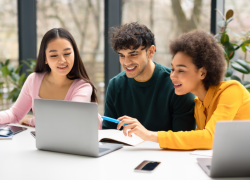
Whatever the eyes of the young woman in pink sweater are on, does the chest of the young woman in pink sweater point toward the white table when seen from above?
yes

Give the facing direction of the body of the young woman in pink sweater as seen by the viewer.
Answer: toward the camera

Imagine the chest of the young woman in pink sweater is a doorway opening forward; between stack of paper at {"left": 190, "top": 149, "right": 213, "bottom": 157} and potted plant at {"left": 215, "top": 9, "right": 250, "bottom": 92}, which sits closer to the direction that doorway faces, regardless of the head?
the stack of paper

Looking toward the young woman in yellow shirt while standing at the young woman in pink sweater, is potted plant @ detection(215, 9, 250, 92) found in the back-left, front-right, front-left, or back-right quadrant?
front-left

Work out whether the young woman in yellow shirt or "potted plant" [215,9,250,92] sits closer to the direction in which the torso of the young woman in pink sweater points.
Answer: the young woman in yellow shirt

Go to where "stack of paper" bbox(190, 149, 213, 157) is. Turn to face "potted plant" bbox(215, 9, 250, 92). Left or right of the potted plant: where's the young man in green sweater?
left

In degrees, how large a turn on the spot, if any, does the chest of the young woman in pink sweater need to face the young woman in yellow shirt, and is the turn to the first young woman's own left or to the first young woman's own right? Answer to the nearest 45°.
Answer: approximately 45° to the first young woman's own left

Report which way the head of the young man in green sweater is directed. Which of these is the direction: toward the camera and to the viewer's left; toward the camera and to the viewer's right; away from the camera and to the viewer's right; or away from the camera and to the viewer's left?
toward the camera and to the viewer's left

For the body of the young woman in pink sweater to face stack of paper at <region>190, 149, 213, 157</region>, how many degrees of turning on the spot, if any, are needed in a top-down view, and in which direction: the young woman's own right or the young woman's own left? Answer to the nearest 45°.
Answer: approximately 45° to the young woman's own left

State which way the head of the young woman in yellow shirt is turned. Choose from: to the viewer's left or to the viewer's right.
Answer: to the viewer's left

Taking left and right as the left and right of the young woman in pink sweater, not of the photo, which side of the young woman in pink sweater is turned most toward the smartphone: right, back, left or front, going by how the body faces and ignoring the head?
front

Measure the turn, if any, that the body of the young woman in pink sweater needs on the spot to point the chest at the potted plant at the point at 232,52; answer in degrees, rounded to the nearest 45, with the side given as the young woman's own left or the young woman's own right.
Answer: approximately 90° to the young woman's own left

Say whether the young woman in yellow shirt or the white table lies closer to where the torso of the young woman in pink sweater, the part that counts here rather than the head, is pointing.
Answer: the white table
